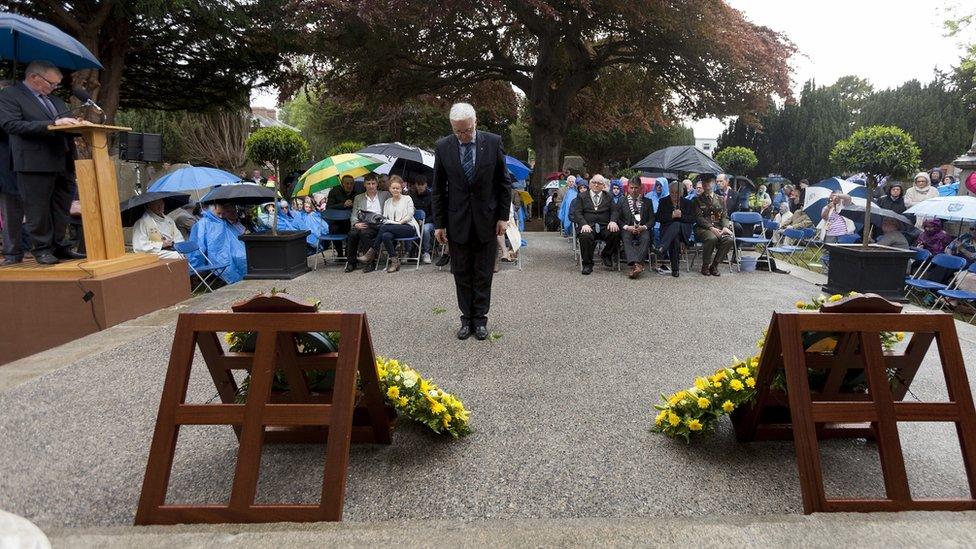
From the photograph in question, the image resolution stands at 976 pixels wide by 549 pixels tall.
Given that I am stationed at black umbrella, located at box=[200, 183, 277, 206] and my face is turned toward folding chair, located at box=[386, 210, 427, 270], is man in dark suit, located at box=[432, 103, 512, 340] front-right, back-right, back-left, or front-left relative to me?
front-right

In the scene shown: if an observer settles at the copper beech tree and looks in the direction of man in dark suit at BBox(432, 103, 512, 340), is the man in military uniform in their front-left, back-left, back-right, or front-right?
front-left

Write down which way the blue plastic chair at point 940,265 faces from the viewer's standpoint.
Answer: facing the viewer and to the left of the viewer

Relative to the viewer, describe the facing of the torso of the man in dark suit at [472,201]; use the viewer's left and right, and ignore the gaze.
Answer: facing the viewer

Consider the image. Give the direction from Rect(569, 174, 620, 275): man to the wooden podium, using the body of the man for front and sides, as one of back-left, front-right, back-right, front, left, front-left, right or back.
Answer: front-right

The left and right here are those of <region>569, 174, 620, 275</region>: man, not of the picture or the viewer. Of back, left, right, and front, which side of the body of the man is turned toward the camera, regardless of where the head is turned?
front

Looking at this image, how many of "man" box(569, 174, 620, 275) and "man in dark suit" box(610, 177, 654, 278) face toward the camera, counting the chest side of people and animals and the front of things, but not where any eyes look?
2

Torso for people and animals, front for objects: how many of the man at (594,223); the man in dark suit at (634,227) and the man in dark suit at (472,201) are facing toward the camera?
3

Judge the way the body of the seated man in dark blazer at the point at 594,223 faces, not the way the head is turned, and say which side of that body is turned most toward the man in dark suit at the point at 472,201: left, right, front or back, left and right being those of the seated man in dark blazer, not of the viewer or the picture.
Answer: front

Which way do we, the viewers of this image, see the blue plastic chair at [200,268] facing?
facing the viewer and to the right of the viewer
